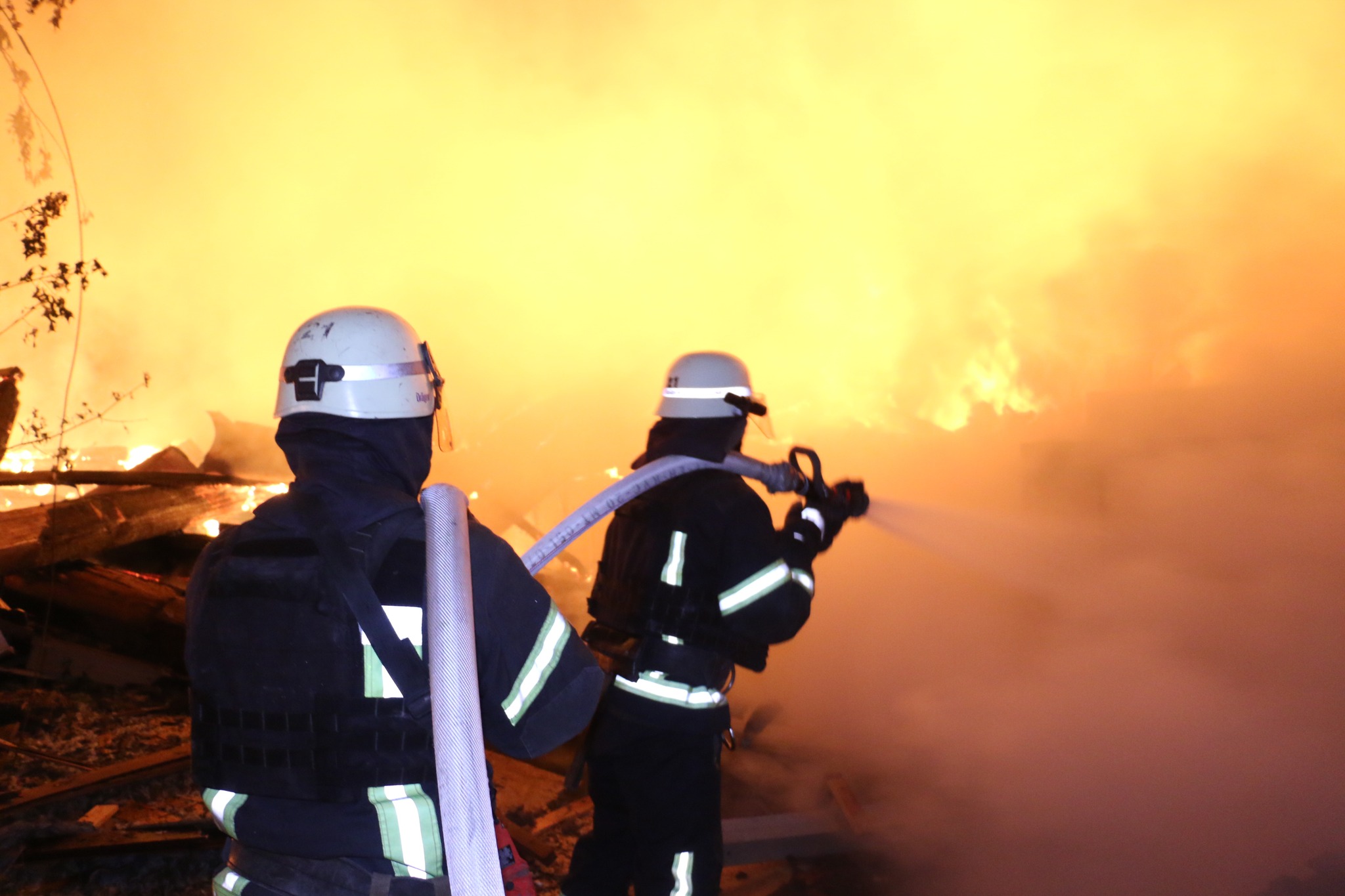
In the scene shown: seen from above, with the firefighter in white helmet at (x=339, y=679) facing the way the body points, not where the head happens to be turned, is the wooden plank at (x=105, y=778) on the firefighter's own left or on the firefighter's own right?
on the firefighter's own left

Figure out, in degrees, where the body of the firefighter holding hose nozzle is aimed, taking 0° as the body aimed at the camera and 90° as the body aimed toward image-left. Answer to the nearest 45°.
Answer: approximately 225°

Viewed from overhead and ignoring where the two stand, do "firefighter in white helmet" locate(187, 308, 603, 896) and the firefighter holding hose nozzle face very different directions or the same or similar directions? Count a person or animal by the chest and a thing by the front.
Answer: same or similar directions

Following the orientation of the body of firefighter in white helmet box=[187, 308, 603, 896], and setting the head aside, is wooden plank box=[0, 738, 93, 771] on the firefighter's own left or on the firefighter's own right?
on the firefighter's own left

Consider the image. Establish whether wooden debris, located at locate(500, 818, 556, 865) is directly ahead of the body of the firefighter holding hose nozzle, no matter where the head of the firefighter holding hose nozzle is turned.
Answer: no

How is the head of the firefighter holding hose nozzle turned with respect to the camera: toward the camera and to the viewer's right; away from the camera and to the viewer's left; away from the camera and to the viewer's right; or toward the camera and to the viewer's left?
away from the camera and to the viewer's right

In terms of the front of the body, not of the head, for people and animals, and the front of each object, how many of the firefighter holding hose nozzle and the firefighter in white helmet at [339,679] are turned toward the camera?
0

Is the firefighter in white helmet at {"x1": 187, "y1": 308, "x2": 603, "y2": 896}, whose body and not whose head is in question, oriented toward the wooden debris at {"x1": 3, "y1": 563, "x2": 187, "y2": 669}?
no

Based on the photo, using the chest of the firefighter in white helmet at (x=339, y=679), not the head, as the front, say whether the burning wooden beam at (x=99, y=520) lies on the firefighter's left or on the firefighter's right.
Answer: on the firefighter's left

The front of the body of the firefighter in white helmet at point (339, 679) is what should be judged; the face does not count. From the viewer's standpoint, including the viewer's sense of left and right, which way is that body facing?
facing away from the viewer and to the right of the viewer

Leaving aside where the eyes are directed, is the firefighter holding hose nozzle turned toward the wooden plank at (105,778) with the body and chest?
no

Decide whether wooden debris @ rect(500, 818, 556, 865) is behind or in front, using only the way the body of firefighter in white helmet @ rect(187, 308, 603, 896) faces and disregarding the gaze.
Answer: in front

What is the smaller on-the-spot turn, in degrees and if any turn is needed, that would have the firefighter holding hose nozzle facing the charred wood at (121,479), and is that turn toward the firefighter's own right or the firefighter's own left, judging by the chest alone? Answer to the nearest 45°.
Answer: approximately 90° to the firefighter's own left
